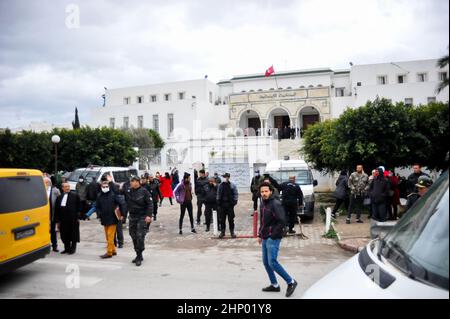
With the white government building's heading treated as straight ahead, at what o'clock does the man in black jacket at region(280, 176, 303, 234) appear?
The man in black jacket is roughly at 12 o'clock from the white government building.

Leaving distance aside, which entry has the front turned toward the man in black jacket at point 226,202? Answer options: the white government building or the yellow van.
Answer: the white government building

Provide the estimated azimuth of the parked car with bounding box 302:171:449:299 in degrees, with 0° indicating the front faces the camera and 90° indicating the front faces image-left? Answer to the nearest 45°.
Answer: approximately 45°

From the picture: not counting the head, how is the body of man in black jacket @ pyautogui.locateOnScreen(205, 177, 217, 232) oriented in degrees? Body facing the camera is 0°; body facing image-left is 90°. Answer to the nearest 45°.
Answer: approximately 315°

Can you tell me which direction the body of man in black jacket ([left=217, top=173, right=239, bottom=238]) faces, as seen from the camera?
toward the camera
